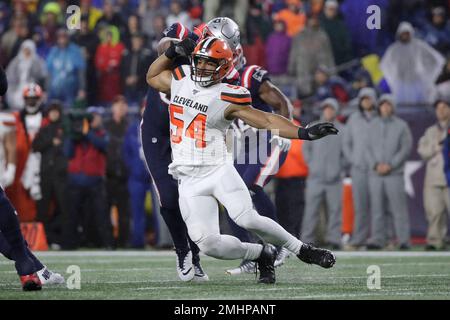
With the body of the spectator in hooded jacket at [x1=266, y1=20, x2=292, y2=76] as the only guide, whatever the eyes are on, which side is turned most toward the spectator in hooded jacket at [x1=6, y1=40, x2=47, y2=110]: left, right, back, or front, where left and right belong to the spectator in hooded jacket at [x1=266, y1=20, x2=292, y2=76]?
right

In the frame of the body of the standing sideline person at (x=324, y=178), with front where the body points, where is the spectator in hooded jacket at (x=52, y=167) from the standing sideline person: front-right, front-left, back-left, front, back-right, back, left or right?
right

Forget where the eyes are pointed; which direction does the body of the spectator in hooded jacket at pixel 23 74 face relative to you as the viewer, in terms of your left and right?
facing the viewer

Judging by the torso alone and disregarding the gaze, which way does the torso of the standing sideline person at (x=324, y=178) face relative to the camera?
toward the camera

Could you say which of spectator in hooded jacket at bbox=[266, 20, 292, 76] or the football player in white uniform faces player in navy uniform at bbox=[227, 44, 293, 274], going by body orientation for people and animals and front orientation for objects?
the spectator in hooded jacket

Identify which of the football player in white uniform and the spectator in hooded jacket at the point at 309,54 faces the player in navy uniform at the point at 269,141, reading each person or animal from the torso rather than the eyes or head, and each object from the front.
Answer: the spectator in hooded jacket

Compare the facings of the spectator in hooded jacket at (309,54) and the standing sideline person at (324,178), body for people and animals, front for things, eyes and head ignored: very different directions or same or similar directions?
same or similar directions

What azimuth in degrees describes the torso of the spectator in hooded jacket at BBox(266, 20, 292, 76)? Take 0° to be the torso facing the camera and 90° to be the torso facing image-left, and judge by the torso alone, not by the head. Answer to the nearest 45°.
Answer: approximately 0°
